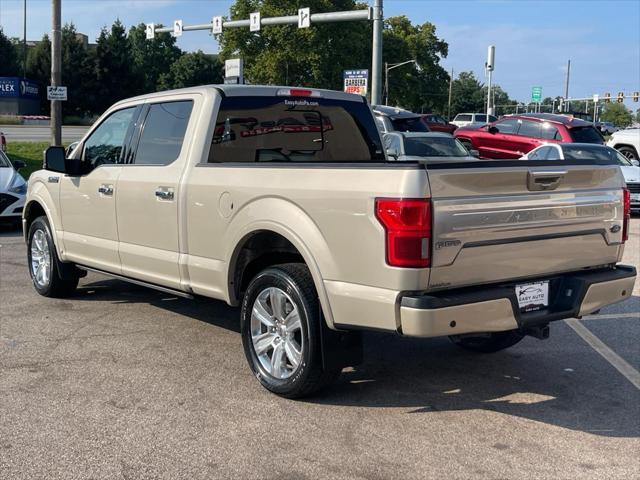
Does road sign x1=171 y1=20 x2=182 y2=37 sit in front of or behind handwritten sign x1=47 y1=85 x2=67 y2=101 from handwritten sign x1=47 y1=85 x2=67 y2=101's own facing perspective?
behind

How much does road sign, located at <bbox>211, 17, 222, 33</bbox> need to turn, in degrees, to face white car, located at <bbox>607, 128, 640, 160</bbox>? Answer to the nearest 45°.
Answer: approximately 45° to its left

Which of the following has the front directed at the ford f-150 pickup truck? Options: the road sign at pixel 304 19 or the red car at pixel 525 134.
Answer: the road sign

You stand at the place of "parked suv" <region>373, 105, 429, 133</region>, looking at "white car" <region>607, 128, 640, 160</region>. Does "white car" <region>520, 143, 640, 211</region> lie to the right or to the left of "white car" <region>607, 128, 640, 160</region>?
right

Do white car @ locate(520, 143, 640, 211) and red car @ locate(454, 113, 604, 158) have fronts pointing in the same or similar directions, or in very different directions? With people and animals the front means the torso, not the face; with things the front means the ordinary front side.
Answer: very different directions
